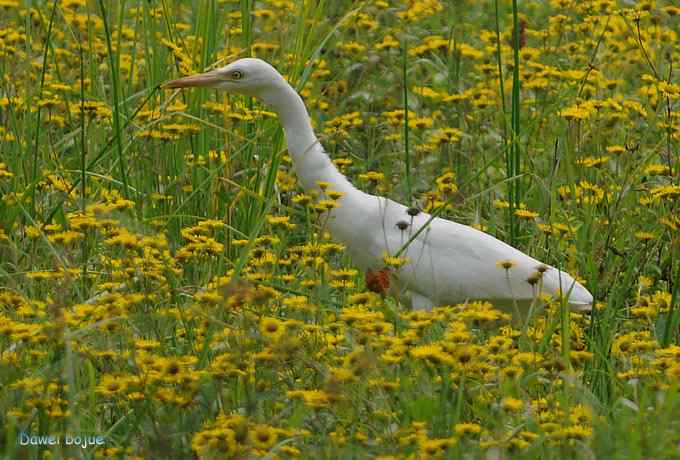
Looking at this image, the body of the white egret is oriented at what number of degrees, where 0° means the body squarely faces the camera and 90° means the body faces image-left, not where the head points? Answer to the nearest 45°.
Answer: approximately 90°

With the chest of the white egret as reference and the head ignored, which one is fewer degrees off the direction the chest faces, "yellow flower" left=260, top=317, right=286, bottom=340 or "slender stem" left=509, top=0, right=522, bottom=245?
the yellow flower

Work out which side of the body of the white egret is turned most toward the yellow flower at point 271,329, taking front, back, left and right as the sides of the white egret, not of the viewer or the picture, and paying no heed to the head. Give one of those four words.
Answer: left

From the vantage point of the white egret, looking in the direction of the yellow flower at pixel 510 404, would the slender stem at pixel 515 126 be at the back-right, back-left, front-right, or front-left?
back-left

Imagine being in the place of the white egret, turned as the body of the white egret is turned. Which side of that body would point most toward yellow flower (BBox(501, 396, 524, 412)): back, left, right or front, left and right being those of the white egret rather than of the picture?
left

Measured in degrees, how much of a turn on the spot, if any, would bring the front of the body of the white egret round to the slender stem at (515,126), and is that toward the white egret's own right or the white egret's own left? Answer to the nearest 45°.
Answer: approximately 135° to the white egret's own right

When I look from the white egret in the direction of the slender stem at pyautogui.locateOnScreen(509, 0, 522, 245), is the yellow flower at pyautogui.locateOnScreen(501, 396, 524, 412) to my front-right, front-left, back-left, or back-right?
back-right
